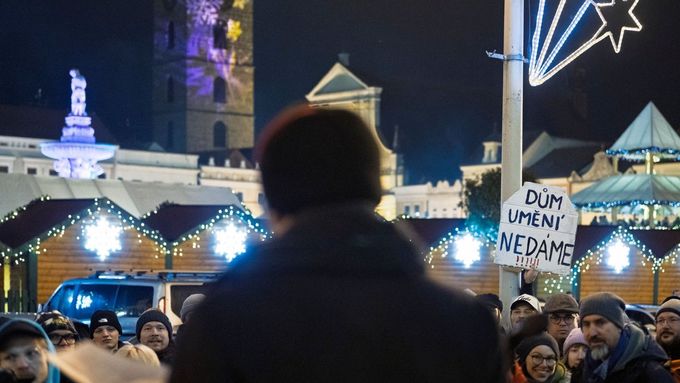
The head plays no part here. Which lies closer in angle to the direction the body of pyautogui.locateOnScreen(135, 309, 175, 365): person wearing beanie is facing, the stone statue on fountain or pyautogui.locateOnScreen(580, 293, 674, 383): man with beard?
the man with beard

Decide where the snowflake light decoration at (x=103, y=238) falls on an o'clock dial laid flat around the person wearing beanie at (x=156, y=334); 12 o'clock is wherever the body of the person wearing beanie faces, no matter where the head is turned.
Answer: The snowflake light decoration is roughly at 6 o'clock from the person wearing beanie.

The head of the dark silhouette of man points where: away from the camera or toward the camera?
away from the camera

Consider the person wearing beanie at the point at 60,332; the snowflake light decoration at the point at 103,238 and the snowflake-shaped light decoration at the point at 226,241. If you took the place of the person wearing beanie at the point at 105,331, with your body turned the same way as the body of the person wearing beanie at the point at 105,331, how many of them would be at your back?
2

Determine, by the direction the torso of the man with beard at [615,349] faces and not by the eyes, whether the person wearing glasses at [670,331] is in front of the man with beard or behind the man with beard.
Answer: behind

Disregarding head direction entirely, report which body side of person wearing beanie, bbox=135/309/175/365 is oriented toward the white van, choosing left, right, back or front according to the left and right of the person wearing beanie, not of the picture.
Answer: back

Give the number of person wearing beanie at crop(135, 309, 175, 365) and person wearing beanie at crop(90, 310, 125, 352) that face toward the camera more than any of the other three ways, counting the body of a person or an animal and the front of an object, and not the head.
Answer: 2

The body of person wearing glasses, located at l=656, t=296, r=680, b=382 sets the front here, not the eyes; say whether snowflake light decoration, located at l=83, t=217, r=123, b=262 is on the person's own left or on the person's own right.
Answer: on the person's own right
